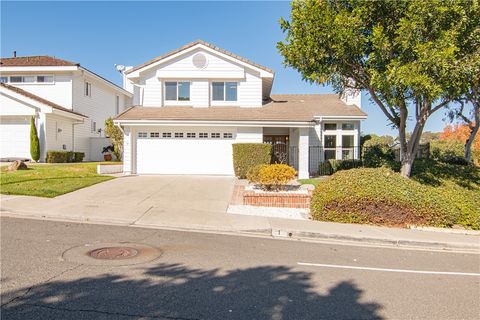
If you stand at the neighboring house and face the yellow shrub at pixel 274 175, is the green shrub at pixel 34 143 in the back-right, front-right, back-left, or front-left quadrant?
front-right

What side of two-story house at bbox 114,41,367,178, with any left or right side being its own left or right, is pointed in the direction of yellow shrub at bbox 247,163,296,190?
front

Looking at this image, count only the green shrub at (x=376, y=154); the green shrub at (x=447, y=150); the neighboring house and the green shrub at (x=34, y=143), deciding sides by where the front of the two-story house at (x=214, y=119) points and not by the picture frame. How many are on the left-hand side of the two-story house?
2

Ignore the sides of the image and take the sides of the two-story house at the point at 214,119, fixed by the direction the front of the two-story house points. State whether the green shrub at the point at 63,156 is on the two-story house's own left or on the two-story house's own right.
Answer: on the two-story house's own right

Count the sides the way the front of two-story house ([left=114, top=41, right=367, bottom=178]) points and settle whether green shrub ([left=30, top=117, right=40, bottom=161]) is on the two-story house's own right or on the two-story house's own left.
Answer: on the two-story house's own right

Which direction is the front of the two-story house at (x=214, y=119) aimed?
toward the camera

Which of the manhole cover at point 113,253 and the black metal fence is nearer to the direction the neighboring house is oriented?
the manhole cover

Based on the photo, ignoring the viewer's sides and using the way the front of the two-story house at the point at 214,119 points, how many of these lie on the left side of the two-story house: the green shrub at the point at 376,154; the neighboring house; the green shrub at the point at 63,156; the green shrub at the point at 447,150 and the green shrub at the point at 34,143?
2

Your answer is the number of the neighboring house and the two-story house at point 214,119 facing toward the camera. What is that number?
2

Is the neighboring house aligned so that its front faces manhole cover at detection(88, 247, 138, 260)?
yes

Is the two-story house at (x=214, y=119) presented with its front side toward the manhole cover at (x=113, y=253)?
yes

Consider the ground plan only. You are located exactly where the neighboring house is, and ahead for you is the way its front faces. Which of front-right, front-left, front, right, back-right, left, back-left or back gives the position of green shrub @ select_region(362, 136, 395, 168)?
front-left

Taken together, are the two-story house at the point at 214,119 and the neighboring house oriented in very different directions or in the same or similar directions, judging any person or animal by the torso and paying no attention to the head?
same or similar directions

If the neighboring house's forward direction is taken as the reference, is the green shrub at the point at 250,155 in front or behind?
in front
